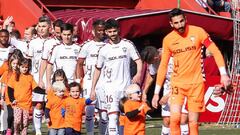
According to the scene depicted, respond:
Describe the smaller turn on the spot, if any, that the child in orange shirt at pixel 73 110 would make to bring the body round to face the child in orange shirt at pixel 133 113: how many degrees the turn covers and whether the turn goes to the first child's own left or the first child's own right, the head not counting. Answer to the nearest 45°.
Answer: approximately 45° to the first child's own left

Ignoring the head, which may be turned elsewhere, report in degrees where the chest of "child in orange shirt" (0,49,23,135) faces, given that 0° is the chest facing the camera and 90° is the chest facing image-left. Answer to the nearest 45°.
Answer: approximately 315°

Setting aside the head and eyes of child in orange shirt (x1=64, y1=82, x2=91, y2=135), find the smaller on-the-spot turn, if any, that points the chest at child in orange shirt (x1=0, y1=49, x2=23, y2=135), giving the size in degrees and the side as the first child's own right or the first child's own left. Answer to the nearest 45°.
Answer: approximately 135° to the first child's own right

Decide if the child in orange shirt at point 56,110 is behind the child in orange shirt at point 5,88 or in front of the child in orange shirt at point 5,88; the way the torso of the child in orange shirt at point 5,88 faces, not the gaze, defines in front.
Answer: in front

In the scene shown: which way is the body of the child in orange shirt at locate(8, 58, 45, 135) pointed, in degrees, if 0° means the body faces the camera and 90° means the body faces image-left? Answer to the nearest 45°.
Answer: approximately 0°

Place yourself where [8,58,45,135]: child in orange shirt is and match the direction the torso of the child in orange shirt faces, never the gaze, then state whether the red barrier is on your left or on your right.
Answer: on your left

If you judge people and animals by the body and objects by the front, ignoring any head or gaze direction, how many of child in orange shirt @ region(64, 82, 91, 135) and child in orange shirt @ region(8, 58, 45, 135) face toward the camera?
2

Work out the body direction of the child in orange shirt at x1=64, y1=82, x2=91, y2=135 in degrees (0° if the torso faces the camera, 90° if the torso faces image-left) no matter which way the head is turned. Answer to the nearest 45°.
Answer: approximately 0°
